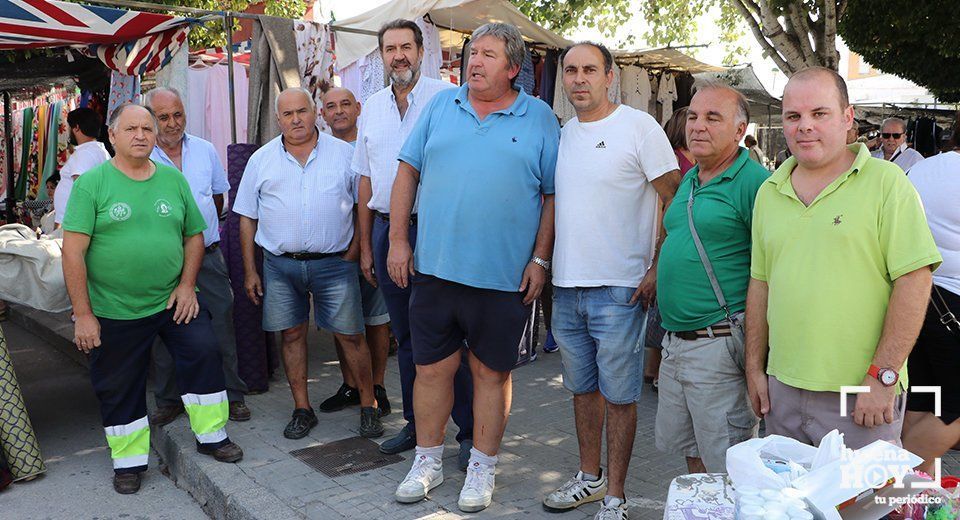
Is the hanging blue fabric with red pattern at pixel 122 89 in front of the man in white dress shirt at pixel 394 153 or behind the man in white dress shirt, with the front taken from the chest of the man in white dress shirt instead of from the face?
behind

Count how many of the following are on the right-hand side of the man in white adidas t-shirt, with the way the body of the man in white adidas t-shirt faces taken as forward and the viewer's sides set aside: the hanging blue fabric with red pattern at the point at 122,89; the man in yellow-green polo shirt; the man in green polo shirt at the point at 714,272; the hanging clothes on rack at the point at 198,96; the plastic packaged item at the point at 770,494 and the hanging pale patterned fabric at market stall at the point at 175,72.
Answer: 3

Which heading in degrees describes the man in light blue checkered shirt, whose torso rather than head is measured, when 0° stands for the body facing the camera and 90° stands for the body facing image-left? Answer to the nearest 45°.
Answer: approximately 0°

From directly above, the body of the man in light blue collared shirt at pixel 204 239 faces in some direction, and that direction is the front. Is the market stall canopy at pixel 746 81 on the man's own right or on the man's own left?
on the man's own left

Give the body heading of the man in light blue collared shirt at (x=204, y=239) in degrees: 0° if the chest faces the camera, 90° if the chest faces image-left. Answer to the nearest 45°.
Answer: approximately 0°

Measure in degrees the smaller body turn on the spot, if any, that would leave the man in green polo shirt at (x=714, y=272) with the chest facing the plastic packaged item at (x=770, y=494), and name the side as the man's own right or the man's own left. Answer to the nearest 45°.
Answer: approximately 45° to the man's own left

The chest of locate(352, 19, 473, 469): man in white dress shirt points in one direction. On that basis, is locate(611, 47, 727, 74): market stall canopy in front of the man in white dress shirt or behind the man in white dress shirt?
behind

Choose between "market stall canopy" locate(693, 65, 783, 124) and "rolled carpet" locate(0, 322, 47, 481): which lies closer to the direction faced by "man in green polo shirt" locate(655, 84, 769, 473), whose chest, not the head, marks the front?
the rolled carpet

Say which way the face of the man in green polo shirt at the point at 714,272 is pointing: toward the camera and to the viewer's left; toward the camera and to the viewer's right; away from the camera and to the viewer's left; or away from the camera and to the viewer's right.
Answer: toward the camera and to the viewer's left

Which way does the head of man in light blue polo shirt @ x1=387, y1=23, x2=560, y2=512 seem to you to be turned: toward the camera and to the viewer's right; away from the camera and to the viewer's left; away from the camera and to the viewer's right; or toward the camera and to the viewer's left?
toward the camera and to the viewer's left

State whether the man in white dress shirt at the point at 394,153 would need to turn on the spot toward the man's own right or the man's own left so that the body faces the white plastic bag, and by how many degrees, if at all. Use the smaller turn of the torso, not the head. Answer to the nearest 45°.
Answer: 0° — they already face it

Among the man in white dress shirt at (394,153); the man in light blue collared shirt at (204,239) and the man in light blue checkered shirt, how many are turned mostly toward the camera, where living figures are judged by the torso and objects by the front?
3
